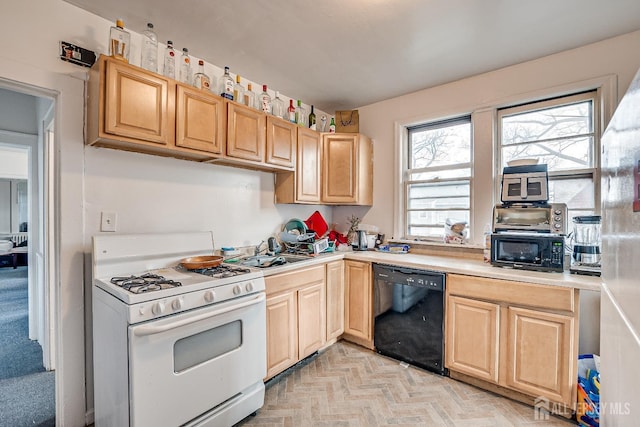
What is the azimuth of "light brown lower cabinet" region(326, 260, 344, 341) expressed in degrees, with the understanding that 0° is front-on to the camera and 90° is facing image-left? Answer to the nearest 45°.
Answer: approximately 315°

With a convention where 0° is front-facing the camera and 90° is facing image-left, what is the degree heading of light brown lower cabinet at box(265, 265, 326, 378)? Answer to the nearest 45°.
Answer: approximately 315°

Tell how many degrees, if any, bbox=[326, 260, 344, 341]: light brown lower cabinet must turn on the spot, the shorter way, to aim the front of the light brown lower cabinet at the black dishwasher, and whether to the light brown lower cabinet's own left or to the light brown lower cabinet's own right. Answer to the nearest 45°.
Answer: approximately 45° to the light brown lower cabinet's own left

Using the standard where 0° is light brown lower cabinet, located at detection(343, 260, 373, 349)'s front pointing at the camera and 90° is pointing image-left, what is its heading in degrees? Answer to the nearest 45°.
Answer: approximately 45°

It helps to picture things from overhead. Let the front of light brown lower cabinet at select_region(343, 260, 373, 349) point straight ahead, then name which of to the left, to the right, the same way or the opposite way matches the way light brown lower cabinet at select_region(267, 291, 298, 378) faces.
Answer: to the left

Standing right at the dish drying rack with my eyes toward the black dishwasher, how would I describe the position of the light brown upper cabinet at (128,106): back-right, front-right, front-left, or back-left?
back-right

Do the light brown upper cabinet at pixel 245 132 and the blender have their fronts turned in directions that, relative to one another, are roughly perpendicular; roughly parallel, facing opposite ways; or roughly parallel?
roughly perpendicular

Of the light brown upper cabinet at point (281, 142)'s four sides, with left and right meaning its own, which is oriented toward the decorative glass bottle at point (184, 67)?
right

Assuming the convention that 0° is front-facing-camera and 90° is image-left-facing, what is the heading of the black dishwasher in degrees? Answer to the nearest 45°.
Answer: approximately 45°
